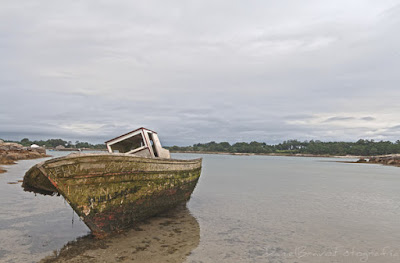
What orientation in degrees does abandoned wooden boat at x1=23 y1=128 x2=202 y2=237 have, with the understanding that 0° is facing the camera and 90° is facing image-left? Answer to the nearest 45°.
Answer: approximately 45°
